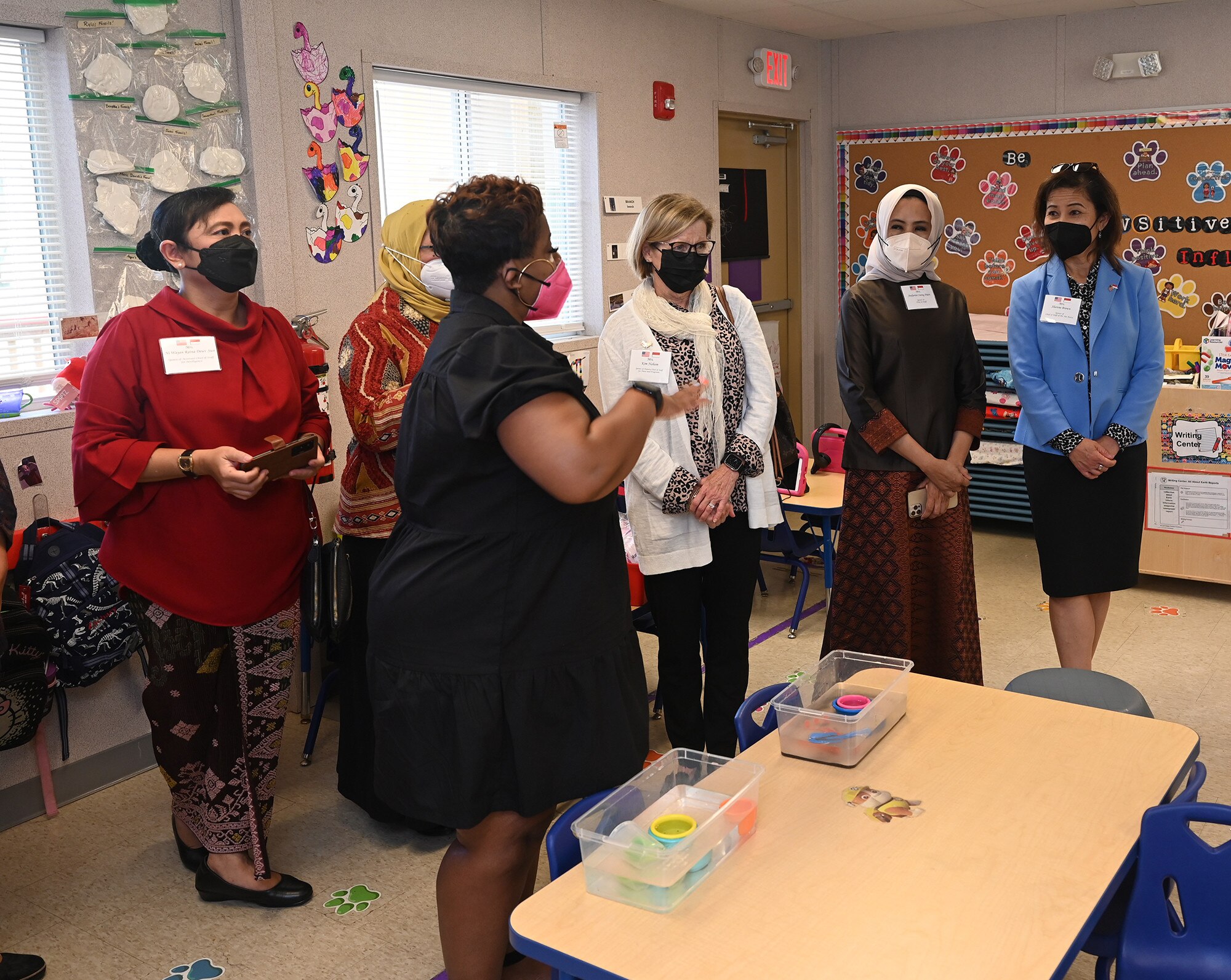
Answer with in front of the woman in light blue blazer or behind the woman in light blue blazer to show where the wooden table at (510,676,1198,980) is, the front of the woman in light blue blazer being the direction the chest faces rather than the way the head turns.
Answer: in front

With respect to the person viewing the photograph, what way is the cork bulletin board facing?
facing the viewer and to the left of the viewer

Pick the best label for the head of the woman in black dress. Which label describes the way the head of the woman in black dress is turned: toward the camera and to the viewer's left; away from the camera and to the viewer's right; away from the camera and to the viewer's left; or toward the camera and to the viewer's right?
away from the camera and to the viewer's right

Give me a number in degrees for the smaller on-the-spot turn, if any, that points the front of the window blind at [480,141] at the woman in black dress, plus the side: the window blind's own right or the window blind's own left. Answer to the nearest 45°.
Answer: approximately 45° to the window blind's own right

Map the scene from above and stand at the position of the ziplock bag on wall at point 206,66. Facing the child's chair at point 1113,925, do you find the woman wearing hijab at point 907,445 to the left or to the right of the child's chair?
left

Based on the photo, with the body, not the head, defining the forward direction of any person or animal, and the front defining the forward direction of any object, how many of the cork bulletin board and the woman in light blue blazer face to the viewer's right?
0

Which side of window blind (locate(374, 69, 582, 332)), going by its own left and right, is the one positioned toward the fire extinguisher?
right

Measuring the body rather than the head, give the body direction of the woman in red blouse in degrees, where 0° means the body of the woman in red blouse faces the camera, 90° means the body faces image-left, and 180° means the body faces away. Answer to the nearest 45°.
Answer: approximately 315°

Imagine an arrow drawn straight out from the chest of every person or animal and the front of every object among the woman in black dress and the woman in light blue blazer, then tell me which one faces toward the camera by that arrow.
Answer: the woman in light blue blazer

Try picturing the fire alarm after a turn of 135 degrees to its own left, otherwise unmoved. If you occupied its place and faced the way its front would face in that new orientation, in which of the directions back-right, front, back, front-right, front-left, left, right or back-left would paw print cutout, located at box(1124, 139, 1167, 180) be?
right

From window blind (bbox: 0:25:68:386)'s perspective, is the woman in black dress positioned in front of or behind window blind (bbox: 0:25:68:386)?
in front

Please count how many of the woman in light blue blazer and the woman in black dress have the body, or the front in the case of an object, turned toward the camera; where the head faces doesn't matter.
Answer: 1

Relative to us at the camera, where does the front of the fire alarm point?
facing the viewer and to the right of the viewer

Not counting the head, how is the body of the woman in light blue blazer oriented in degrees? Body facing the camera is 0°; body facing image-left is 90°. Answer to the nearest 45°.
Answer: approximately 0°
